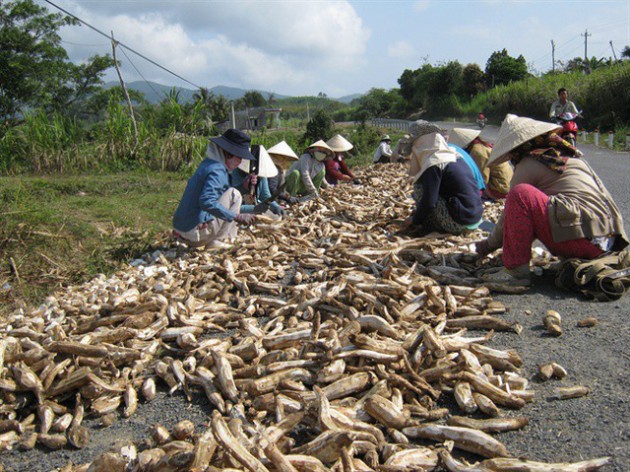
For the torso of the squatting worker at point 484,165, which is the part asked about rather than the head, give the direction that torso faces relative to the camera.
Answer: to the viewer's left

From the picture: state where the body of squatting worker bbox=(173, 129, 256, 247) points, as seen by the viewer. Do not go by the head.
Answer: to the viewer's right

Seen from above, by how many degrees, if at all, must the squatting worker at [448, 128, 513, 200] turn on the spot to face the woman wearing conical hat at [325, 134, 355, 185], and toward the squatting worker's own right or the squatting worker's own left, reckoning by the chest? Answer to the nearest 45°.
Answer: approximately 45° to the squatting worker's own right

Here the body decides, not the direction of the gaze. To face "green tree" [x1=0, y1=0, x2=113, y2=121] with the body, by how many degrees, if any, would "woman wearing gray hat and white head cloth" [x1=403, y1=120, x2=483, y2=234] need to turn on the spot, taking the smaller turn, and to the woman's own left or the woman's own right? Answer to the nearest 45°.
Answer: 0° — they already face it

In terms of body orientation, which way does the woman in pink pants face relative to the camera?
to the viewer's left

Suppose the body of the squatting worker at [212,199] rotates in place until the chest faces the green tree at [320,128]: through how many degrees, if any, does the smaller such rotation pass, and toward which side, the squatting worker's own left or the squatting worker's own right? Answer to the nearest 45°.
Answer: approximately 90° to the squatting worker's own left

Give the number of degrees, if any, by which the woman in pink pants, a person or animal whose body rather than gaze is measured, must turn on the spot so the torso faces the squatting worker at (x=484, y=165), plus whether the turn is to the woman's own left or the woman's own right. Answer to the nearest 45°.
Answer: approximately 90° to the woman's own right

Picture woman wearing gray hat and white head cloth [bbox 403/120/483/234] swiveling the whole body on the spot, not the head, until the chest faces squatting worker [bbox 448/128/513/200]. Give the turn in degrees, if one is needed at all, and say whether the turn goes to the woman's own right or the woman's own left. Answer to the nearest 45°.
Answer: approximately 45° to the woman's own right

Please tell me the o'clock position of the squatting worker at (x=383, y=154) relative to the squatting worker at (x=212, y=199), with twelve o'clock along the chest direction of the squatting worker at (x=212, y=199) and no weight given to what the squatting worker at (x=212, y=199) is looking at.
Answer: the squatting worker at (x=383, y=154) is roughly at 10 o'clock from the squatting worker at (x=212, y=199).

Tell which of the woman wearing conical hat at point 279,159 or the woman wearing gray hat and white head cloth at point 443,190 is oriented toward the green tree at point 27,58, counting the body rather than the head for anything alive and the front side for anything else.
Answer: the woman wearing gray hat and white head cloth at point 443,190

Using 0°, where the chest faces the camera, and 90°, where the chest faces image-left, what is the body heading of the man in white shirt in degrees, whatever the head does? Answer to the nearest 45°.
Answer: approximately 0°
